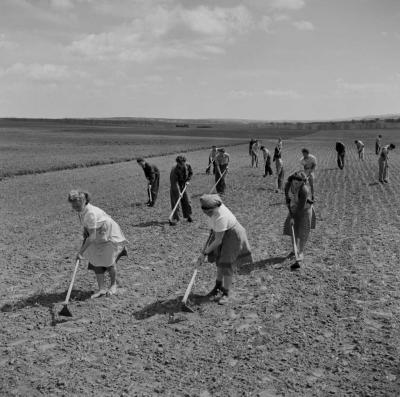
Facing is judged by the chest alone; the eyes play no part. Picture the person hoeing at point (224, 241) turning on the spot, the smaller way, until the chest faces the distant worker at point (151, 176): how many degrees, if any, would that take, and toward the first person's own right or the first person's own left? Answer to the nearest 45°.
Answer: approximately 135° to the first person's own right

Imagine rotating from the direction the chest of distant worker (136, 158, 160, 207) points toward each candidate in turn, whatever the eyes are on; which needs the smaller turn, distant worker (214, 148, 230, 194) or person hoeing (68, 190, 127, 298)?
the person hoeing

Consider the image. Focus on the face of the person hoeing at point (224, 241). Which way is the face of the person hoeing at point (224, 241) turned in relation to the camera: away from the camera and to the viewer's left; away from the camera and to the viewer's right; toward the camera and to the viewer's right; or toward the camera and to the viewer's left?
toward the camera and to the viewer's left

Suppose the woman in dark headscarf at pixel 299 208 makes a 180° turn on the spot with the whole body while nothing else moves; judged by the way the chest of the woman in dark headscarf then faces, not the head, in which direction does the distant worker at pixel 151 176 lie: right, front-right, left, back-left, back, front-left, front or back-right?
left

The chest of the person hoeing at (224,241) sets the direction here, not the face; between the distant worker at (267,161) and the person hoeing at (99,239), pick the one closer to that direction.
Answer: the person hoeing

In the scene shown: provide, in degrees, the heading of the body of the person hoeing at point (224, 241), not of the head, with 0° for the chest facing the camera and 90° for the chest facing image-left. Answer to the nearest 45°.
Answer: approximately 45°

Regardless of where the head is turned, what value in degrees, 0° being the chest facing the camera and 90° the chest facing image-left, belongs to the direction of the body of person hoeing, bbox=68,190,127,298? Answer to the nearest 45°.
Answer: approximately 45°

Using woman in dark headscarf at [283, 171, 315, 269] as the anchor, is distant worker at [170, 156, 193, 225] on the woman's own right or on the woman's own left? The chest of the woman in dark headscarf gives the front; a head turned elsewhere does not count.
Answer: on the woman's own right
